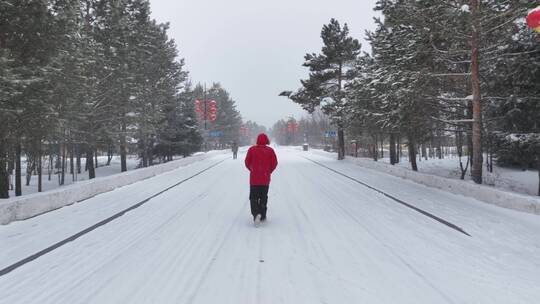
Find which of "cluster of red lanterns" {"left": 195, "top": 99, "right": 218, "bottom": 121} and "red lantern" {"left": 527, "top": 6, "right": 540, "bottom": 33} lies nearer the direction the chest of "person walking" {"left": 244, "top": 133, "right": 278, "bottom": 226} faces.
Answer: the cluster of red lanterns

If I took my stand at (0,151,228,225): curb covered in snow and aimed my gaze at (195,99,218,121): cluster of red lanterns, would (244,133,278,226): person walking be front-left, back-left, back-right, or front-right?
back-right

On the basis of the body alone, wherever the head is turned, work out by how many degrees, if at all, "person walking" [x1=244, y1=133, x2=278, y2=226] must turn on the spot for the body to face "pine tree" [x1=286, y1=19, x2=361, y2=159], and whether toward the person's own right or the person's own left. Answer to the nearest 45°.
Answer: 0° — they already face it

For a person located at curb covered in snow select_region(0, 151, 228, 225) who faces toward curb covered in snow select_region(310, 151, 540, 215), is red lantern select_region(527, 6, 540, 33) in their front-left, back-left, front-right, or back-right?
front-right

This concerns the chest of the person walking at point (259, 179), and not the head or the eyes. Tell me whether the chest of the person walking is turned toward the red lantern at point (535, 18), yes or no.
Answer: no

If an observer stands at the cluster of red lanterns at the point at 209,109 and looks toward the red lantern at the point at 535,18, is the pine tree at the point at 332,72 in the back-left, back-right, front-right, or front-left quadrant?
front-left

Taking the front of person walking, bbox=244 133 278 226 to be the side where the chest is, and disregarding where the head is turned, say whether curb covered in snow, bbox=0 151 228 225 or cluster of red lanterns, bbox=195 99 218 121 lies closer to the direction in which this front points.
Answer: the cluster of red lanterns

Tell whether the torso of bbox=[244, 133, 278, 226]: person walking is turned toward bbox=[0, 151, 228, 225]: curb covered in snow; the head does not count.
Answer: no

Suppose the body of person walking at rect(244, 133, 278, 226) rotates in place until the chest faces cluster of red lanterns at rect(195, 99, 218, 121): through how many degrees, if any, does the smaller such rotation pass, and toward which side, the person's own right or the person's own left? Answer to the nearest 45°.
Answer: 0° — they already face it

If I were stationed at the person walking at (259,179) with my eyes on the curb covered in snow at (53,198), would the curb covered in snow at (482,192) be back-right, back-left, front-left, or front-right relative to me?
back-right

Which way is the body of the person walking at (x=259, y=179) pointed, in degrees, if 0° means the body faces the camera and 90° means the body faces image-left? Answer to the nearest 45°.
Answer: approximately 180°

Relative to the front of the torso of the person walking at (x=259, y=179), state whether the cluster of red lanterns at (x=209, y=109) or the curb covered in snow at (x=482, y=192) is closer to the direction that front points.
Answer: the cluster of red lanterns
